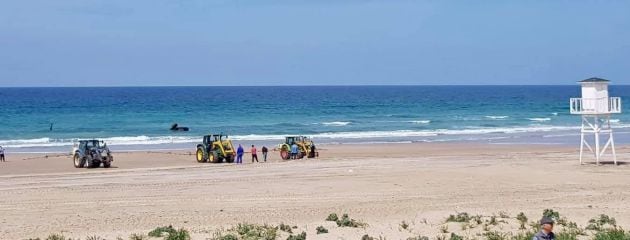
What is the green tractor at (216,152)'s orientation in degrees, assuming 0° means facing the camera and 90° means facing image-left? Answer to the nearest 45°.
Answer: approximately 315°

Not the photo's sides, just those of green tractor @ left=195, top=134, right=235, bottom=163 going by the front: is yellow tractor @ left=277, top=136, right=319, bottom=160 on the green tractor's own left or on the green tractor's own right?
on the green tractor's own left

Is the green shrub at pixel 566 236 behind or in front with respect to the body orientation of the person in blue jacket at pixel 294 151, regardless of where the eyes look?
behind

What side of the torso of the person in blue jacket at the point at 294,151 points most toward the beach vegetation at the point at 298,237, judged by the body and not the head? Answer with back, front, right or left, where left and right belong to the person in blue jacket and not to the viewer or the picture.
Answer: back

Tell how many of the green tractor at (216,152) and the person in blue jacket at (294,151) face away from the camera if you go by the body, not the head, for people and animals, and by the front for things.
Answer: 1

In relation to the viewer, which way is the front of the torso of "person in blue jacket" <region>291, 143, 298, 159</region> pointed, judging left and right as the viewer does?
facing away from the viewer

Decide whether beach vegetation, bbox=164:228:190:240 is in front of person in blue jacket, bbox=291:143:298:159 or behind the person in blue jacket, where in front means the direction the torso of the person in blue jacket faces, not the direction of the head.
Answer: behind

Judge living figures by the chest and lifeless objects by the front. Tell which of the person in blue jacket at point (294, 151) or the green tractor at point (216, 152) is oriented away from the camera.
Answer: the person in blue jacket
